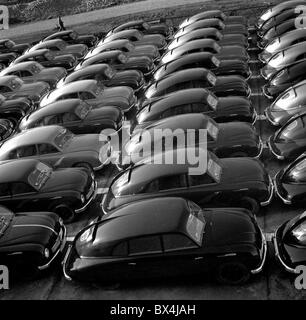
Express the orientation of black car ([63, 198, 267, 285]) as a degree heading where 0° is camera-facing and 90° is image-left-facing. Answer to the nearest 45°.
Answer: approximately 270°

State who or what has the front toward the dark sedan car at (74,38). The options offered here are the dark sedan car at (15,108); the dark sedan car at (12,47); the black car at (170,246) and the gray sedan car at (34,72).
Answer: the dark sedan car at (12,47)

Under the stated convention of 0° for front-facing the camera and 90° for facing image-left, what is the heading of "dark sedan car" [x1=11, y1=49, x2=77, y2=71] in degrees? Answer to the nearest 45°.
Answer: approximately 315°

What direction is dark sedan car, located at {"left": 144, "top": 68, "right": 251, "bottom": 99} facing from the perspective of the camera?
to the viewer's right

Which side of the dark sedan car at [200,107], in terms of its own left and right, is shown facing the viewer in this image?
right
